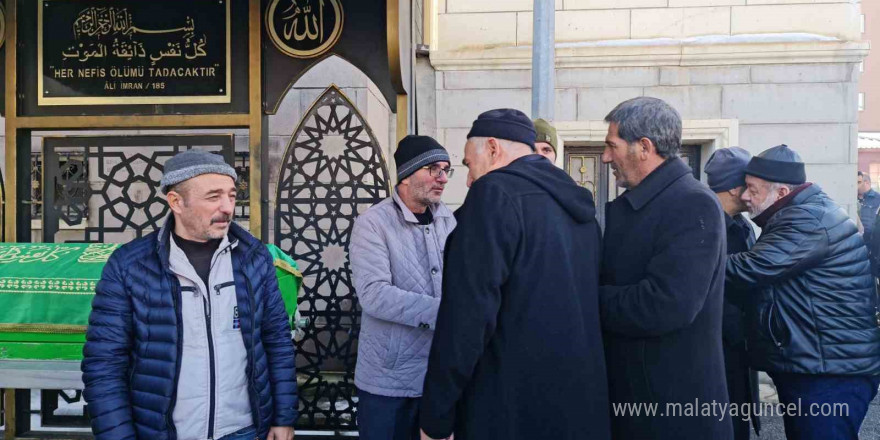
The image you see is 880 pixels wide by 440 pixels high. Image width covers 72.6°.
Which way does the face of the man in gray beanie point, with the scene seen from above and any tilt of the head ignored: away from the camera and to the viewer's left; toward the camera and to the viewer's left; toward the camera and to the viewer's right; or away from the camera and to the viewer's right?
toward the camera and to the viewer's right

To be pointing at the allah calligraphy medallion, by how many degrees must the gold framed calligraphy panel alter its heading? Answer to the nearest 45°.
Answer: approximately 45° to its left

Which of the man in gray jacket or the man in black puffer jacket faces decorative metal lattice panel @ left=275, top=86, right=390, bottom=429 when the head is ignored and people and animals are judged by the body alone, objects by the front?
the man in black puffer jacket

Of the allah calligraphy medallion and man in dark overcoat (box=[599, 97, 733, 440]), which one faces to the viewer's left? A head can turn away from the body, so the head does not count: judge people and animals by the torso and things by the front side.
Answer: the man in dark overcoat

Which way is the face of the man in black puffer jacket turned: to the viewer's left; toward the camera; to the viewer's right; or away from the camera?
to the viewer's left

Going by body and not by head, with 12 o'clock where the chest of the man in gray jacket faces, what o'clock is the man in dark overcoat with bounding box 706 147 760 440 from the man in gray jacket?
The man in dark overcoat is roughly at 10 o'clock from the man in gray jacket.

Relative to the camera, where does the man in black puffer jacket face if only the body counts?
to the viewer's left

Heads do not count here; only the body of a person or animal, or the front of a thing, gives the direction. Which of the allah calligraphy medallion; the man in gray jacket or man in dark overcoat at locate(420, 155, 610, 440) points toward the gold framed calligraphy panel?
the man in dark overcoat

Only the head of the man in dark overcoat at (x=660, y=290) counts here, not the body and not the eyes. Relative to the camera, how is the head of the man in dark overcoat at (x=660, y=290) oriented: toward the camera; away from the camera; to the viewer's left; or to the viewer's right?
to the viewer's left

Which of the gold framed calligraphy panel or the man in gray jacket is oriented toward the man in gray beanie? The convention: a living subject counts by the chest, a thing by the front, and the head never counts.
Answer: the gold framed calligraphy panel

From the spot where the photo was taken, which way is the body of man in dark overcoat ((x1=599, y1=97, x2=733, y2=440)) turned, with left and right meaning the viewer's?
facing to the left of the viewer
